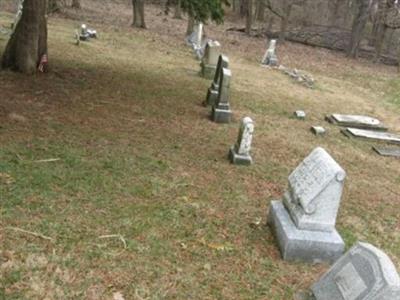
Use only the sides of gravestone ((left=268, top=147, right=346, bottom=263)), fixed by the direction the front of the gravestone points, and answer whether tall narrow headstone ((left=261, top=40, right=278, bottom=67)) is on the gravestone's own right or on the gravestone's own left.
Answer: on the gravestone's own right

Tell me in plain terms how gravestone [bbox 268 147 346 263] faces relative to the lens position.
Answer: facing to the left of the viewer

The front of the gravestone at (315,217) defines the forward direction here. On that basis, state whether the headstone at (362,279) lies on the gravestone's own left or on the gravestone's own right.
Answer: on the gravestone's own left

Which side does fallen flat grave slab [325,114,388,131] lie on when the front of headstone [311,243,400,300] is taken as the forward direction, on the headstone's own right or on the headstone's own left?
on the headstone's own right

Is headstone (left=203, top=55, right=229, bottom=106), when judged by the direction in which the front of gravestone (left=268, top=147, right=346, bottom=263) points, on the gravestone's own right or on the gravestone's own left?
on the gravestone's own right

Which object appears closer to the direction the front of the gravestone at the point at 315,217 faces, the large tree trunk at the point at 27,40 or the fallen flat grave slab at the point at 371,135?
the large tree trunk

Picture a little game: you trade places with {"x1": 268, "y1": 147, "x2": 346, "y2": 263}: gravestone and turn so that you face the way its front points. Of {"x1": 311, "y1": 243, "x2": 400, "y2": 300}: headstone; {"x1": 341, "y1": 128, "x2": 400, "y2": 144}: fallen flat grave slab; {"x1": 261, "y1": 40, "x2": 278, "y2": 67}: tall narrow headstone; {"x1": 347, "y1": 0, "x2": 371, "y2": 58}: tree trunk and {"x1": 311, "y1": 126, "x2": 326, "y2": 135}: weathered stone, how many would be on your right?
4

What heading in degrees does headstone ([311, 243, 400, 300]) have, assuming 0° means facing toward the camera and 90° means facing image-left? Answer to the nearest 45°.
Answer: approximately 45°

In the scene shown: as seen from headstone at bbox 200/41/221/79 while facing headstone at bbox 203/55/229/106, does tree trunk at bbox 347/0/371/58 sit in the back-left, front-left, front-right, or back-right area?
back-left
